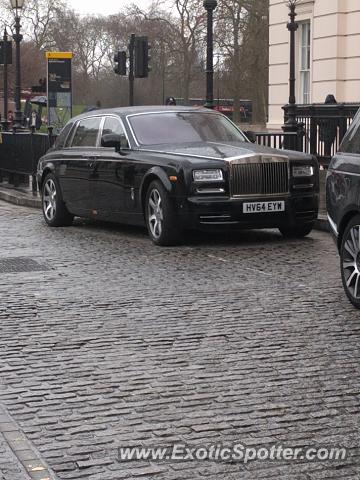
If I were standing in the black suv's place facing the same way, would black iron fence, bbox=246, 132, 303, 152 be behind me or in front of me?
behind

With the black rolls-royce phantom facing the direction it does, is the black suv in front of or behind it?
in front

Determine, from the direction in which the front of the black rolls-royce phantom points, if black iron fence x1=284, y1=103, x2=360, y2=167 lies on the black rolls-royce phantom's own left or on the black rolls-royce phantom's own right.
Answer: on the black rolls-royce phantom's own left

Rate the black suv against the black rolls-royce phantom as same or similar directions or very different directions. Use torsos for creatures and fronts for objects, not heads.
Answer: same or similar directions

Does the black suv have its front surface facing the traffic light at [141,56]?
no

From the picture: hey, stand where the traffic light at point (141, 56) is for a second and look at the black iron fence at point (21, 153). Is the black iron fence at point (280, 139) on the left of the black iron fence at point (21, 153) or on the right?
left

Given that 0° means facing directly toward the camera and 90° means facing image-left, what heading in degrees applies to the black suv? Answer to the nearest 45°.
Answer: approximately 315°

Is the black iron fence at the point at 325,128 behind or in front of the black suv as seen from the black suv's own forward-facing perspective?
behind

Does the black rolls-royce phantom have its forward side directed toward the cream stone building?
no

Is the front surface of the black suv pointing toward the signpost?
no

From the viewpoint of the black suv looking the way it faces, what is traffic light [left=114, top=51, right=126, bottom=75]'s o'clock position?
The traffic light is roughly at 7 o'clock from the black suv.

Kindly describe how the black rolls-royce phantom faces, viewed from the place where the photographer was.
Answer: facing the viewer and to the right of the viewer

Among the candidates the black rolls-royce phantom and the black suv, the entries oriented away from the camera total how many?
0

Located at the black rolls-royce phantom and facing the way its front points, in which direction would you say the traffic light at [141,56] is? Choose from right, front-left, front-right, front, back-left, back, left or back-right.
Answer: back-left

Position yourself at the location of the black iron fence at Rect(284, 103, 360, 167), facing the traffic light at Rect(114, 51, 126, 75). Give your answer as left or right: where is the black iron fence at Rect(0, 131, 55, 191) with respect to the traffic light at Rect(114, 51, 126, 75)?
left

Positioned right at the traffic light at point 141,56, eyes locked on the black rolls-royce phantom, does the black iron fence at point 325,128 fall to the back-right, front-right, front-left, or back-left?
front-left

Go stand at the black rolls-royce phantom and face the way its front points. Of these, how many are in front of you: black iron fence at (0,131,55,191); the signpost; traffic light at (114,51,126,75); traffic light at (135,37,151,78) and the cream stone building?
0

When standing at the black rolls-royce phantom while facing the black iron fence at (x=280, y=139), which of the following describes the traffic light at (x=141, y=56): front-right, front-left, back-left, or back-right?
front-left

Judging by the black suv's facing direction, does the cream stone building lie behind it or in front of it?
behind
